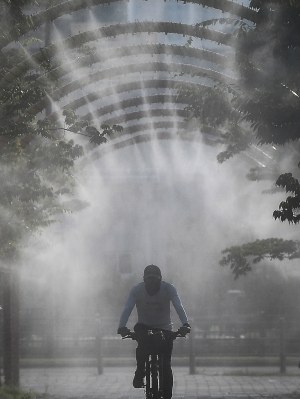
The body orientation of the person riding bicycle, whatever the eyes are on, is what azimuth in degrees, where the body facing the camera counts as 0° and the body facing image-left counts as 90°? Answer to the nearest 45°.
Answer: approximately 0°

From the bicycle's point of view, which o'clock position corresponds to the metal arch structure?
The metal arch structure is roughly at 6 o'clock from the bicycle.

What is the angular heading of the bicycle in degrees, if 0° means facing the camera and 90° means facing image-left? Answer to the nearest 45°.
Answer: approximately 0°

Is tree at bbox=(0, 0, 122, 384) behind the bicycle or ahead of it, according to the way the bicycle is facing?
behind

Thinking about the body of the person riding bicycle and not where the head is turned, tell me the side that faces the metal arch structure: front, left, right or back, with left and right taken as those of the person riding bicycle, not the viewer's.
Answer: back
